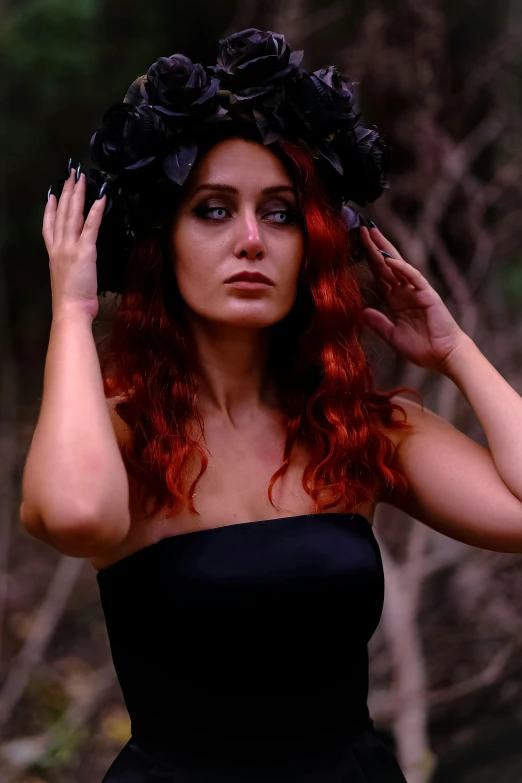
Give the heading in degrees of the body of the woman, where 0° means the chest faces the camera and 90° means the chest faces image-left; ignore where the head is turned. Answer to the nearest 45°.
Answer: approximately 0°
